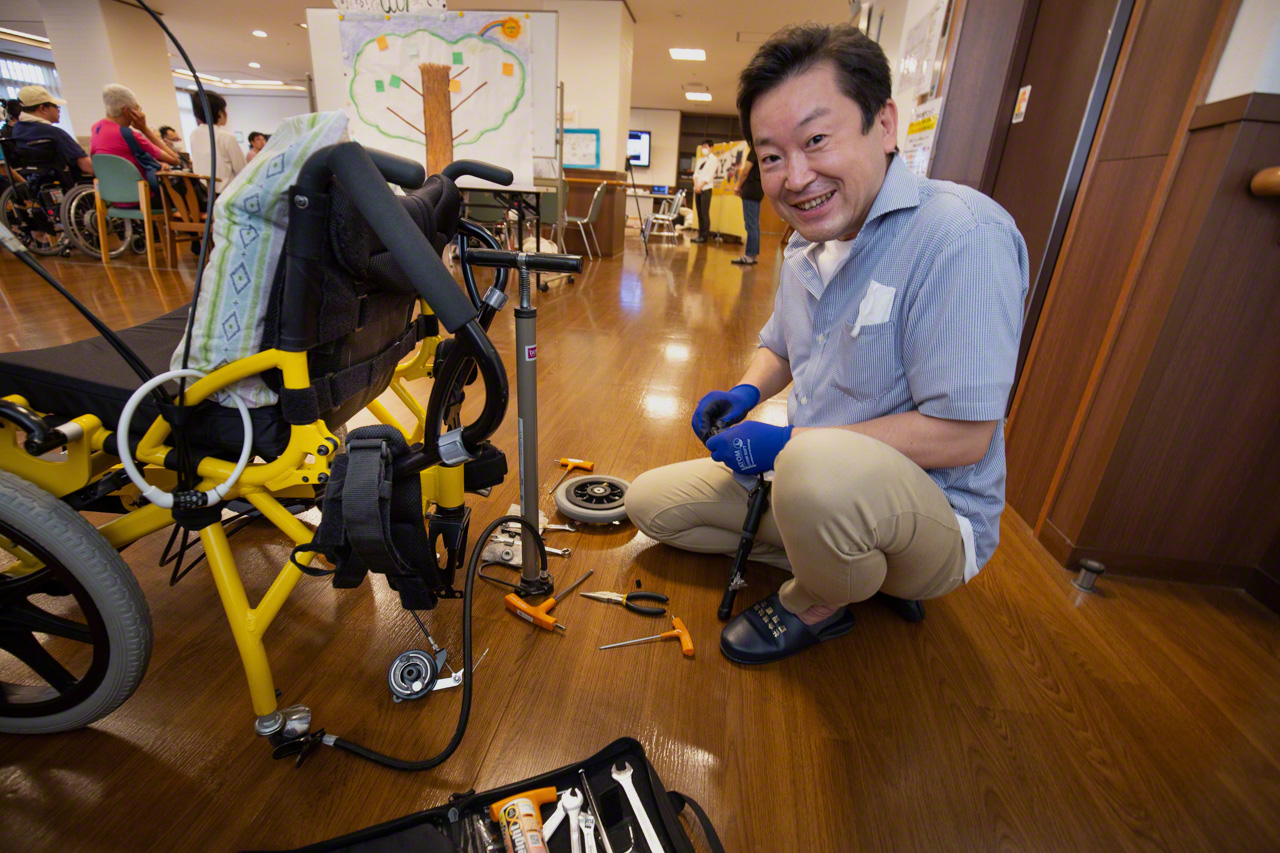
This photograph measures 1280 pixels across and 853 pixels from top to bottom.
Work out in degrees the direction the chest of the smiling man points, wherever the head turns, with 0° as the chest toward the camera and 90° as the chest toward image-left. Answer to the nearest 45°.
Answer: approximately 45°

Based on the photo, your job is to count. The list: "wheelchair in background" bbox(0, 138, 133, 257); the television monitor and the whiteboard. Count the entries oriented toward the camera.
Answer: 2

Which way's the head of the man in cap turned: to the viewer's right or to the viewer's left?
to the viewer's right

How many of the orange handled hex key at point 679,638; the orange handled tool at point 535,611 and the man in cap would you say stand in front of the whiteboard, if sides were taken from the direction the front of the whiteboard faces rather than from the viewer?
2

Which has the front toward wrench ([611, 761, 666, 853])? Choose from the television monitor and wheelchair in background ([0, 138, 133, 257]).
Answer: the television monitor

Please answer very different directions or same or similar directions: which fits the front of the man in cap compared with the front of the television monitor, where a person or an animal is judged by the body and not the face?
very different directions

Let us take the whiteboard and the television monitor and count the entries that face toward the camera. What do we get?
2

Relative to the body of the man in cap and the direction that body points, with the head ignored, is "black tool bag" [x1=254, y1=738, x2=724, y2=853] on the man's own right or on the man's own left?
on the man's own right

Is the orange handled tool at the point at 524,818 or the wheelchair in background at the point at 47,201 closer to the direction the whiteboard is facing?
the orange handled tool
